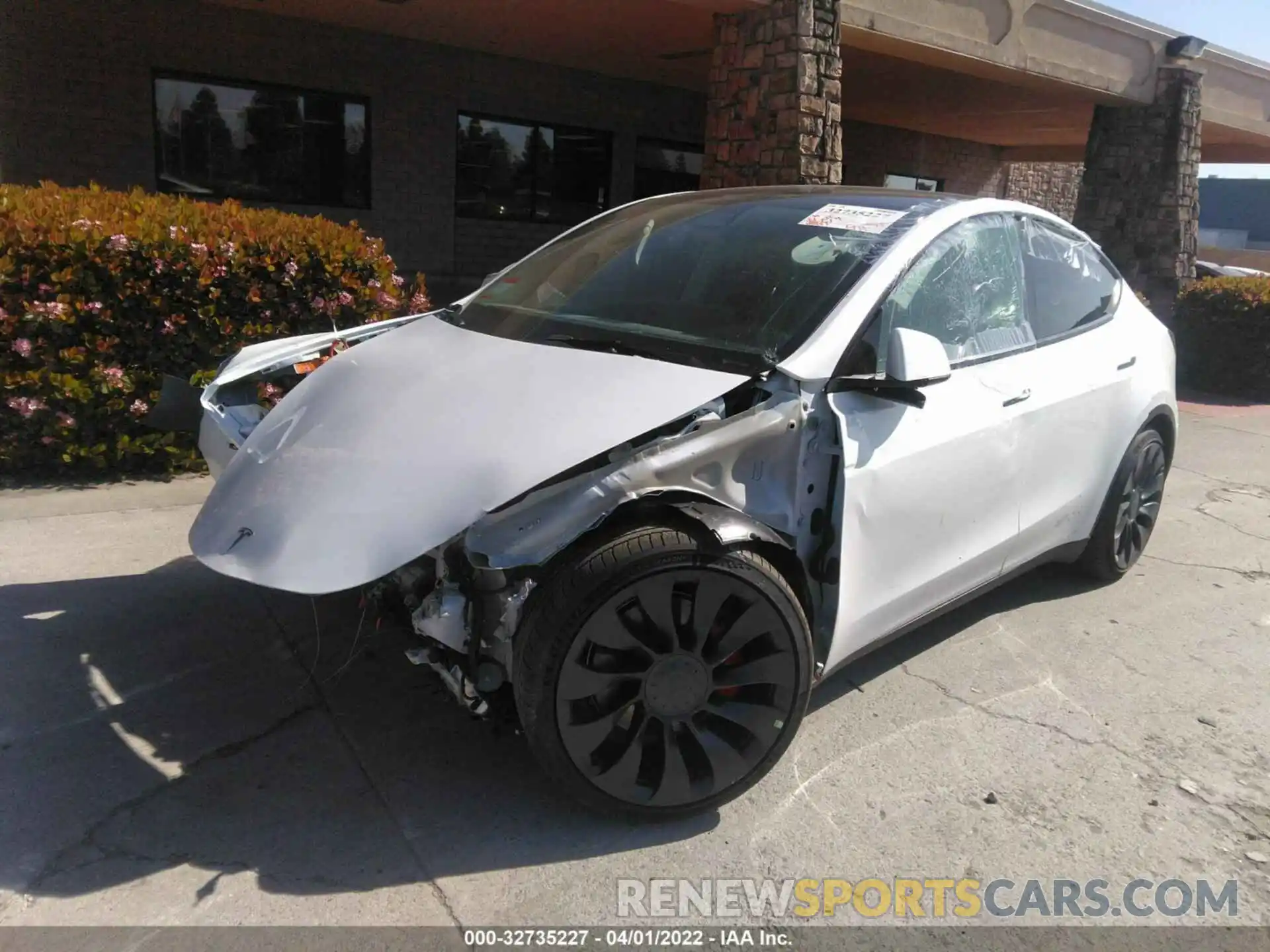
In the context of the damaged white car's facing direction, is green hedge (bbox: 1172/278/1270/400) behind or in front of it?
behind

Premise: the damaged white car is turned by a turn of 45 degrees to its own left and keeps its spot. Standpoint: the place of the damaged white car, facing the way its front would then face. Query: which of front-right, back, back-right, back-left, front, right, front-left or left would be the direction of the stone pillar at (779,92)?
back

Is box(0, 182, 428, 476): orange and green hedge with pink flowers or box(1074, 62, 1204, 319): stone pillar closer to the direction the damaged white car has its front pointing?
the orange and green hedge with pink flowers

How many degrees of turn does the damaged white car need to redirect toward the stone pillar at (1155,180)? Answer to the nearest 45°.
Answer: approximately 180°

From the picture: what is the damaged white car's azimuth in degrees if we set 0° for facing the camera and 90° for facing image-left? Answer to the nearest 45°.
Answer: approximately 45°

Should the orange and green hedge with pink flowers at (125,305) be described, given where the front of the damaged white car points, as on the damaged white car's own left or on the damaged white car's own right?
on the damaged white car's own right
